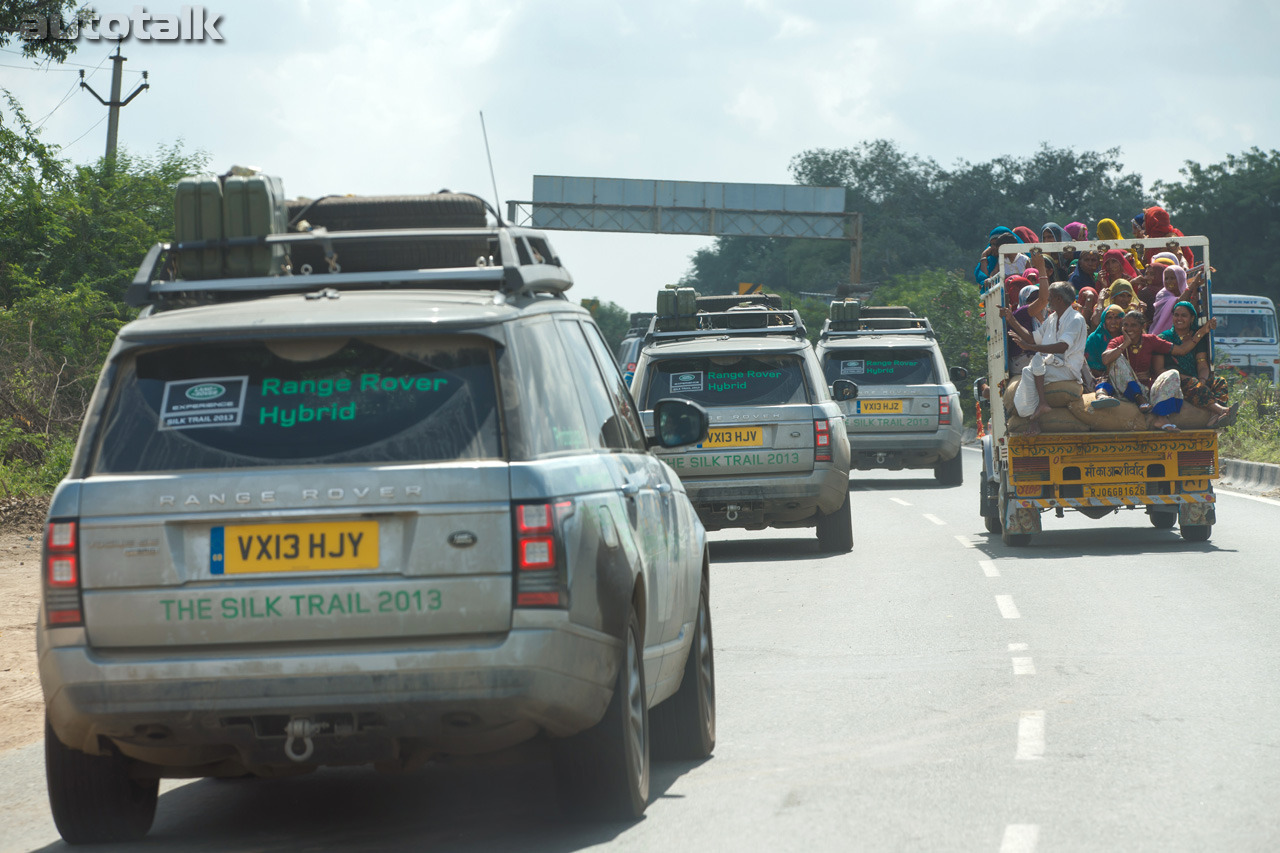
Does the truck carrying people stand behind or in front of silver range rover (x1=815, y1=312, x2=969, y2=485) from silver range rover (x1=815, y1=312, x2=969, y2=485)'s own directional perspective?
behind

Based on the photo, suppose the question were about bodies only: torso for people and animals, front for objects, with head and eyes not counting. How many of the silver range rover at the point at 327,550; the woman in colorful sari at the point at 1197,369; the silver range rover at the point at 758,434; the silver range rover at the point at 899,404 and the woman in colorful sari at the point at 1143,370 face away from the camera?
3

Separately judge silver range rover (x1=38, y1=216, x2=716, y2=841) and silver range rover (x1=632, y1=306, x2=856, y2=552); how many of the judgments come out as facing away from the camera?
2

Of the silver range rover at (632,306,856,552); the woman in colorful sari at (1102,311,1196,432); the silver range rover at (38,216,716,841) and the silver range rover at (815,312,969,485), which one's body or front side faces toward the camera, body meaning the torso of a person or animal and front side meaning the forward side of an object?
the woman in colorful sari

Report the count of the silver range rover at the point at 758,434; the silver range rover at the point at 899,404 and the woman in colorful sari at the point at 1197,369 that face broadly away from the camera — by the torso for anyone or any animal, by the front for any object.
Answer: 2

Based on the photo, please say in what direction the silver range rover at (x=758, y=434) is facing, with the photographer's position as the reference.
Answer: facing away from the viewer

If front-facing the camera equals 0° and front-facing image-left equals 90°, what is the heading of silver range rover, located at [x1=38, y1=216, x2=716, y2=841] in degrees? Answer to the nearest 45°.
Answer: approximately 180°

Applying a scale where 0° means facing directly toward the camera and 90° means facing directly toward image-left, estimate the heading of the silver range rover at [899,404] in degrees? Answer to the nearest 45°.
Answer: approximately 180°

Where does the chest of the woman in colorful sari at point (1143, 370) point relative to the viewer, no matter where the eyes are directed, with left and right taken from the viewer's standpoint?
facing the viewer

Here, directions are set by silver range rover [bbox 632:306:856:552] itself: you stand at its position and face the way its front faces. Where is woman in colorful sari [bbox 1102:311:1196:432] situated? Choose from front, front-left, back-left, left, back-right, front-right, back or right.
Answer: right

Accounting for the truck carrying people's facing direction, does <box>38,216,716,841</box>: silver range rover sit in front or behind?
behind
